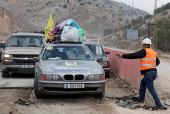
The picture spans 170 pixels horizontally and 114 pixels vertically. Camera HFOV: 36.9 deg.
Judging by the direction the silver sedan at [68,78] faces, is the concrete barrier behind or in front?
behind

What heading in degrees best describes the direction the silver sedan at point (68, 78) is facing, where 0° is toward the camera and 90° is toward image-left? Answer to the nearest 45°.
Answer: approximately 0°
